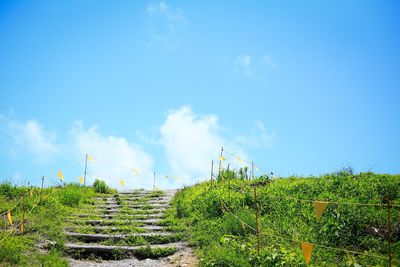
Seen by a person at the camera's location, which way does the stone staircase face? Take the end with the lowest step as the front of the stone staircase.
facing the viewer

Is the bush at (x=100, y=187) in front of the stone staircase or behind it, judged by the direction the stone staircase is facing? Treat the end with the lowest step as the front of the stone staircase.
behind
